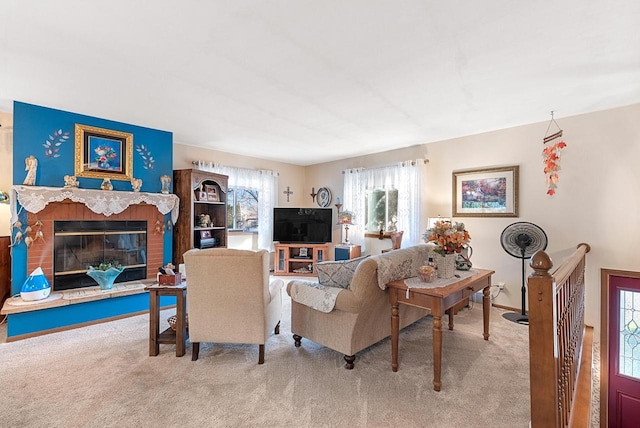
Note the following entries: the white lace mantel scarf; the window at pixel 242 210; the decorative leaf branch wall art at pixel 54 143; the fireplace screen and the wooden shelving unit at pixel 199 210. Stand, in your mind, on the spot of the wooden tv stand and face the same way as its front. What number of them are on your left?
0

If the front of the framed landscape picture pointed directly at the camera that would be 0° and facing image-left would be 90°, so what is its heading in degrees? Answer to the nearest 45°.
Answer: approximately 45°

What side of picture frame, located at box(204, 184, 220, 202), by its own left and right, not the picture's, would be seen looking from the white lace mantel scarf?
right

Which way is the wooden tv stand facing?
toward the camera

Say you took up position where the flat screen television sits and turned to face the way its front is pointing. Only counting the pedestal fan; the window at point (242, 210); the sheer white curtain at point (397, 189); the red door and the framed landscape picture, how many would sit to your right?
1

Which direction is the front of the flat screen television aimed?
toward the camera

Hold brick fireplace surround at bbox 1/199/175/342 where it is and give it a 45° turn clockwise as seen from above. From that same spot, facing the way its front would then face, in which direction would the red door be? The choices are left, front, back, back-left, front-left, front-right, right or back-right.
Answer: front-left

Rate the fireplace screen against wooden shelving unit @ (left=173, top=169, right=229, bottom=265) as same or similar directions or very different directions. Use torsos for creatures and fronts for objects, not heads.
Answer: same or similar directions

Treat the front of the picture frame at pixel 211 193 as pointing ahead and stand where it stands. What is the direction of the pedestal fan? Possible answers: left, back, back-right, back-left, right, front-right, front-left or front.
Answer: front

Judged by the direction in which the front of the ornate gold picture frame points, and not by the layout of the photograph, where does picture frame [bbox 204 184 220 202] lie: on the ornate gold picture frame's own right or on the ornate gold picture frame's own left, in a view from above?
on the ornate gold picture frame's own left

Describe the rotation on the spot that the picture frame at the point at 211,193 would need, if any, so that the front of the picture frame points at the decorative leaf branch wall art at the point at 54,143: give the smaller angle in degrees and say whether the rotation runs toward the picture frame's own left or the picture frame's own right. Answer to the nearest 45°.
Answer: approximately 90° to the picture frame's own right

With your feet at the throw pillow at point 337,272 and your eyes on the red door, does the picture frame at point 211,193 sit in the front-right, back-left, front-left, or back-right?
back-left

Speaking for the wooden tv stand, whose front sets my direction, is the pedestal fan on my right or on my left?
on my left

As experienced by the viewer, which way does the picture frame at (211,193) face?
facing the viewer and to the right of the viewer

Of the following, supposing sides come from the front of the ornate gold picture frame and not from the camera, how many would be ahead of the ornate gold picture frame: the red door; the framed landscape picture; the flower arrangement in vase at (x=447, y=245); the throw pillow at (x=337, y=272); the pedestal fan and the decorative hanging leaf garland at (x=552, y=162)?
6

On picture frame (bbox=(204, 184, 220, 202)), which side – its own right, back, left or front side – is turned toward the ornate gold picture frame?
right

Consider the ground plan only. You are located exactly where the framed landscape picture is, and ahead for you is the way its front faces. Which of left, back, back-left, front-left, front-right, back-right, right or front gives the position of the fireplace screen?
front
